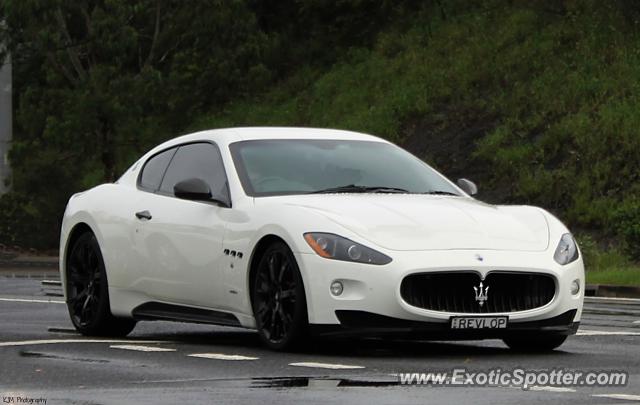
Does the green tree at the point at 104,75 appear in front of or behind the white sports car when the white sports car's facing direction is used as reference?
behind

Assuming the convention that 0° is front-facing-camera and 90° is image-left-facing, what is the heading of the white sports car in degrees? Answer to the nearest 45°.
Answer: approximately 315°
